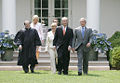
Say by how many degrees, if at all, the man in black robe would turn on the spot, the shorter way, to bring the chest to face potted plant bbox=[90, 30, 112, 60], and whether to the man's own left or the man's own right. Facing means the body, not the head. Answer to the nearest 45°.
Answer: approximately 135° to the man's own left

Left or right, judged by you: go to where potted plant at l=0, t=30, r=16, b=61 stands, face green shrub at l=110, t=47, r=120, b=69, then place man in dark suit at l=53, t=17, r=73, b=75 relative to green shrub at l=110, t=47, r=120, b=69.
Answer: right

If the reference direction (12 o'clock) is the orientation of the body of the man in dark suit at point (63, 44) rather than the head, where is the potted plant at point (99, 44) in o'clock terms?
The potted plant is roughly at 7 o'clock from the man in dark suit.

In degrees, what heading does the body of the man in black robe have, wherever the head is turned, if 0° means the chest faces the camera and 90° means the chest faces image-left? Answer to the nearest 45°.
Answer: approximately 0°

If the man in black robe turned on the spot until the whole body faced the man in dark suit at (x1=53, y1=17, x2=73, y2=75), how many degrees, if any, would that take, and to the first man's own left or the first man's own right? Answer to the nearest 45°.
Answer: approximately 45° to the first man's own left

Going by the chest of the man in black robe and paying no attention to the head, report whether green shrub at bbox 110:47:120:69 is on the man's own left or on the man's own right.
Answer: on the man's own left

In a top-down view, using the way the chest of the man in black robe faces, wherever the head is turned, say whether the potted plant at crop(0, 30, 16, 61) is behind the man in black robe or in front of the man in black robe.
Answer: behind

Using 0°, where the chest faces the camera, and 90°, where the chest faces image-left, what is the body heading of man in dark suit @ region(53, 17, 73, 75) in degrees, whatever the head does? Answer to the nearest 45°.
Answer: approximately 0°

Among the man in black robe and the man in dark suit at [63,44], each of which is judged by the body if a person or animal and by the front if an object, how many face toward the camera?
2
